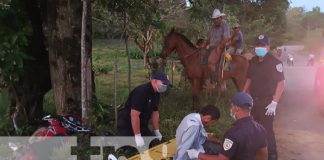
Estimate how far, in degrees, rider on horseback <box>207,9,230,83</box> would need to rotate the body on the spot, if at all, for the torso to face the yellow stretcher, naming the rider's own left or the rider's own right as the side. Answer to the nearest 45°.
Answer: approximately 45° to the rider's own left

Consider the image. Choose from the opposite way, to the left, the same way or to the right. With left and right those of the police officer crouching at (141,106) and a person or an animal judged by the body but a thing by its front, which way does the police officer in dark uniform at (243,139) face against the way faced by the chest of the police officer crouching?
the opposite way

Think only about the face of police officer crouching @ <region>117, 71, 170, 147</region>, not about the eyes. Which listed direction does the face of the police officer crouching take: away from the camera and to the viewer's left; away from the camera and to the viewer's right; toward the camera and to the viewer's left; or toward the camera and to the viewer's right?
toward the camera and to the viewer's right

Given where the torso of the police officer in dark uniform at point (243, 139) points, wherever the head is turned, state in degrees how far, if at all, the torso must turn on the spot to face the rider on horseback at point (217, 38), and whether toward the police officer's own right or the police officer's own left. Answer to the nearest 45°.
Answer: approximately 45° to the police officer's own right

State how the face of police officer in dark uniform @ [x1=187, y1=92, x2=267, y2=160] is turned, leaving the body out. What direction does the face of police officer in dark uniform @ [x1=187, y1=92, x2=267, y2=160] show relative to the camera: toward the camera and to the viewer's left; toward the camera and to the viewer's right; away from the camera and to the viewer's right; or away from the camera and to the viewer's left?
away from the camera and to the viewer's left

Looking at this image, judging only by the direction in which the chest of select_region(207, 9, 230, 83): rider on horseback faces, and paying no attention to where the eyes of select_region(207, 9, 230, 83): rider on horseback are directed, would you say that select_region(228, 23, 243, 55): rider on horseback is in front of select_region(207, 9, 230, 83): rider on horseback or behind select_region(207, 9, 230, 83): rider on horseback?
behind

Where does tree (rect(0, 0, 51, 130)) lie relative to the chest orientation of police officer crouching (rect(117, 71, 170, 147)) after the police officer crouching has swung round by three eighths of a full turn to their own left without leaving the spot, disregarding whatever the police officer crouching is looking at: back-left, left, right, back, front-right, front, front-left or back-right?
front-left

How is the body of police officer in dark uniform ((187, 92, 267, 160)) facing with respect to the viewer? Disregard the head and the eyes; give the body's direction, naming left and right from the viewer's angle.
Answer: facing away from the viewer and to the left of the viewer

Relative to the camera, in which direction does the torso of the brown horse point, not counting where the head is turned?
to the viewer's left

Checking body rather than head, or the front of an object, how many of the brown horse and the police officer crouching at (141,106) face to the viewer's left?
1
